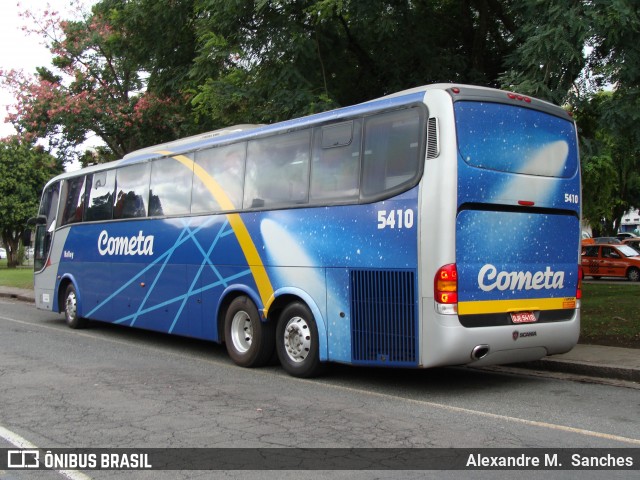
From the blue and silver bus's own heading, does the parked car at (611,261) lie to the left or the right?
on its right

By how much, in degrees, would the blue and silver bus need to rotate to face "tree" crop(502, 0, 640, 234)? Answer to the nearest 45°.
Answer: approximately 90° to its right

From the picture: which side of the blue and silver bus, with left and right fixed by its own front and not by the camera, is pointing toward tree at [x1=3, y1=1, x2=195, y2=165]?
front

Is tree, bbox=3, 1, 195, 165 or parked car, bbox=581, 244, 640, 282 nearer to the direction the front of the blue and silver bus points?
the tree

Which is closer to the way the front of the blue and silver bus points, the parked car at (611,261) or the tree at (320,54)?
the tree

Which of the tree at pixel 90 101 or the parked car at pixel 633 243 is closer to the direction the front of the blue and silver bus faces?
the tree

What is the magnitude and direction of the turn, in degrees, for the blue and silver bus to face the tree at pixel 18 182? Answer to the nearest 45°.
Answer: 0° — it already faces it

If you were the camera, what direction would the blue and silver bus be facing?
facing away from the viewer and to the left of the viewer

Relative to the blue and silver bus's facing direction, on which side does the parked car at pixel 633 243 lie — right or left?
on its right
